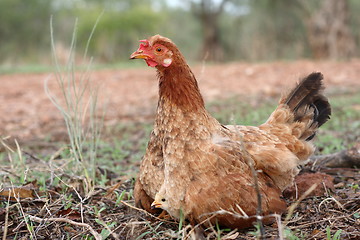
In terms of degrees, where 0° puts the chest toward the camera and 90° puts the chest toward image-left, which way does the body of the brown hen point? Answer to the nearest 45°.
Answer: approximately 45°

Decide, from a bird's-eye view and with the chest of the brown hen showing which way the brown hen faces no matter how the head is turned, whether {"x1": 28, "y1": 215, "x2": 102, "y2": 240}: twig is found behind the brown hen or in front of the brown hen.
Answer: in front
